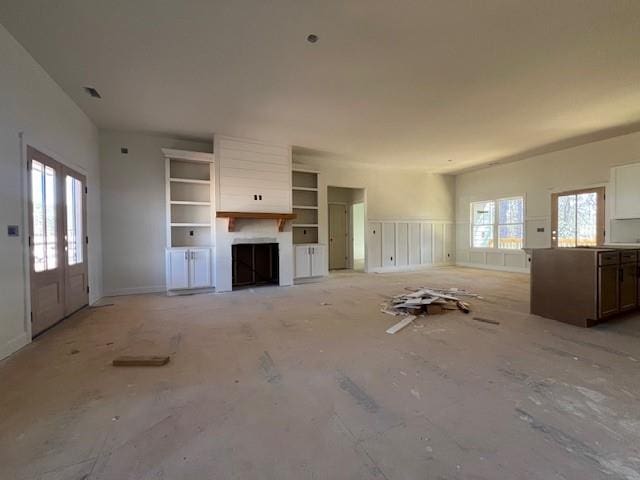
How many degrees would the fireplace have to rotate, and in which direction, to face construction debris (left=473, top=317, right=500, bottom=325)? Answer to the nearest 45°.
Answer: approximately 45° to its left

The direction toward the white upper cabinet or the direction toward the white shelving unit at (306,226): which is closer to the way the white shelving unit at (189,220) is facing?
the white upper cabinet

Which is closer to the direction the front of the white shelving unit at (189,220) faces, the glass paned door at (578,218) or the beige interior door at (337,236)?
the glass paned door

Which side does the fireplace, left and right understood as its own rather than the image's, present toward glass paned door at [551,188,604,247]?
left

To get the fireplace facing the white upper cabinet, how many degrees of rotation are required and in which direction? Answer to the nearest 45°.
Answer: approximately 45° to its left

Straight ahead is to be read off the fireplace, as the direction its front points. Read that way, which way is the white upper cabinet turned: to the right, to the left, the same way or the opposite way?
to the right

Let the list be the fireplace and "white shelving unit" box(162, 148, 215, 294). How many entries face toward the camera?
2

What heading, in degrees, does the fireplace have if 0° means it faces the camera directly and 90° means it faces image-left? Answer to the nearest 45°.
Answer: approximately 0°

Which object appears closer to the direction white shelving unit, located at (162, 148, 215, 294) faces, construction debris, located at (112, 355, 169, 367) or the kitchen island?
the construction debris

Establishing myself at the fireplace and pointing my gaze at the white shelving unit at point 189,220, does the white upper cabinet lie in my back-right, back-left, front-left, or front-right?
back-left
